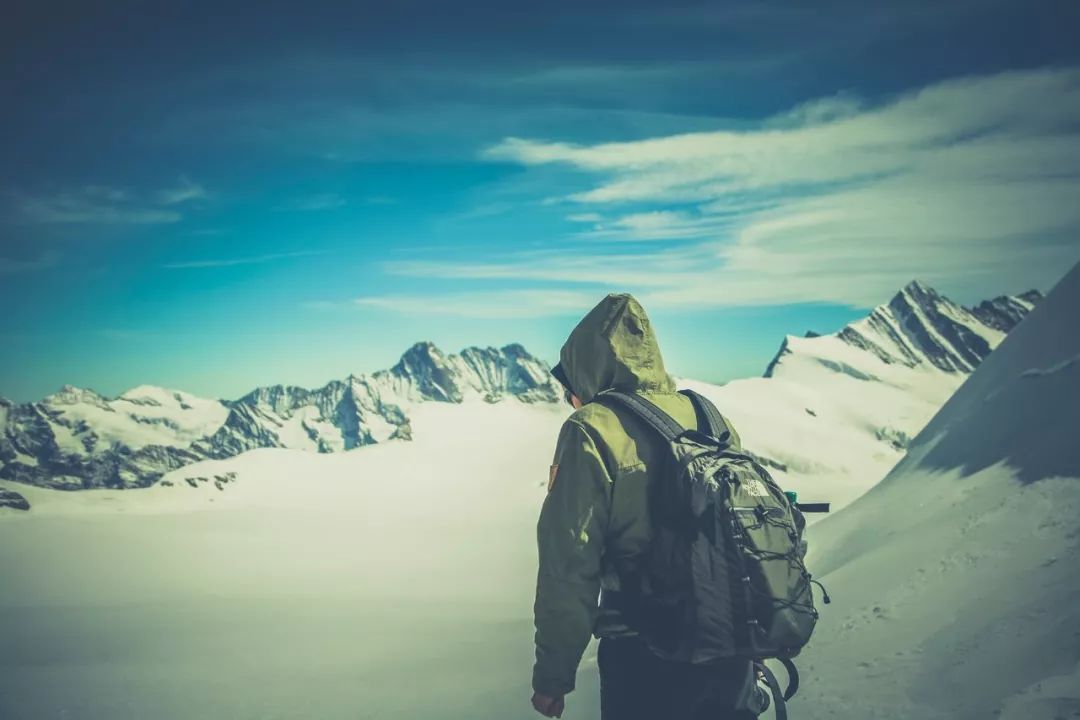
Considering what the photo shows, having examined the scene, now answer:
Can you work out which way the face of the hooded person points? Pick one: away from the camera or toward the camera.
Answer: away from the camera

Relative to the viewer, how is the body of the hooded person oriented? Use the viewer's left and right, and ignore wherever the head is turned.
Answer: facing away from the viewer and to the left of the viewer
